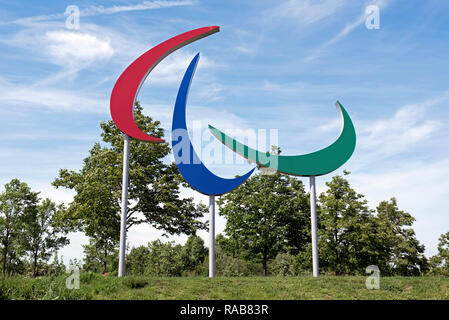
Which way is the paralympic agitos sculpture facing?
toward the camera

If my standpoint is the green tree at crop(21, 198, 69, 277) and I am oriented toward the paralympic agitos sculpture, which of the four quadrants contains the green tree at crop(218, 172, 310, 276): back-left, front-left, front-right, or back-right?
front-left

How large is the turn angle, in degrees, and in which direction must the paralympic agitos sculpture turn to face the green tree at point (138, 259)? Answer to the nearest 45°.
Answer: approximately 180°

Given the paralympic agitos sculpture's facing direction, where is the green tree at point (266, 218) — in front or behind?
behind

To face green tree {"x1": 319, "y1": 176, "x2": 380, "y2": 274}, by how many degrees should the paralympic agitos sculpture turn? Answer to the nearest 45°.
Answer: approximately 135° to its left

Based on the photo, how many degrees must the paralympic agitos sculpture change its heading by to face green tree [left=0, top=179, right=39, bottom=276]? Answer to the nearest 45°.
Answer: approximately 135° to its right

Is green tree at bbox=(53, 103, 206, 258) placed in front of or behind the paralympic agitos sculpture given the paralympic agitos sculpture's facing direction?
behind
